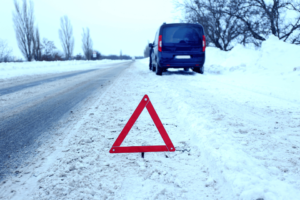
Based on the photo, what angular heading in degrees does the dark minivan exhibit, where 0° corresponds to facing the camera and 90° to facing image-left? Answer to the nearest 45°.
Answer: approximately 180°

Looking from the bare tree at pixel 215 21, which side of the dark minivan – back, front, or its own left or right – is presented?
front
